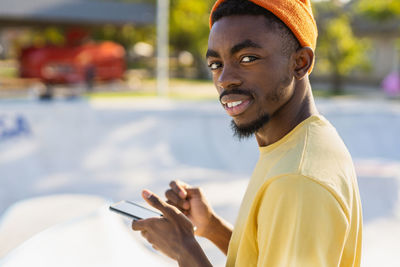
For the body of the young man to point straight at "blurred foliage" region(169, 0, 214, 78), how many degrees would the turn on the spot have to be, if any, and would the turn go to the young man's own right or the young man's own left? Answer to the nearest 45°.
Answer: approximately 90° to the young man's own right

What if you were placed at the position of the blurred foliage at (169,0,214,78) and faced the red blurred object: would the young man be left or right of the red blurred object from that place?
left

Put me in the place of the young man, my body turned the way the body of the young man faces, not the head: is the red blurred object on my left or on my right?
on my right

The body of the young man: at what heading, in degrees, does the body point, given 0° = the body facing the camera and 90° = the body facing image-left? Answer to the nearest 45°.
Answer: approximately 90°
